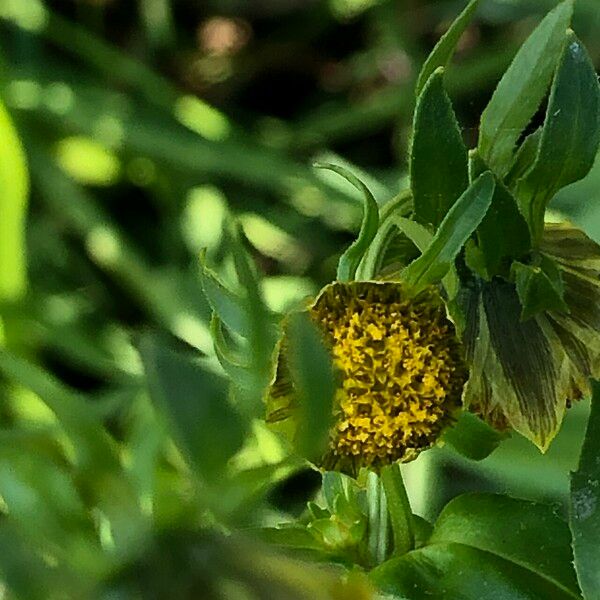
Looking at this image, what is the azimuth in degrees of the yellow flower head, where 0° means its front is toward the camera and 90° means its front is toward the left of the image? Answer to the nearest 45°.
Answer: approximately 0°

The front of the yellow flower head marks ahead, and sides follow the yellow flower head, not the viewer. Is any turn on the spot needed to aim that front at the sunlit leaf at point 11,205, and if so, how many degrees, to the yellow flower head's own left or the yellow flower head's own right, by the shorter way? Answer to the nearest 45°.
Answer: approximately 135° to the yellow flower head's own right
